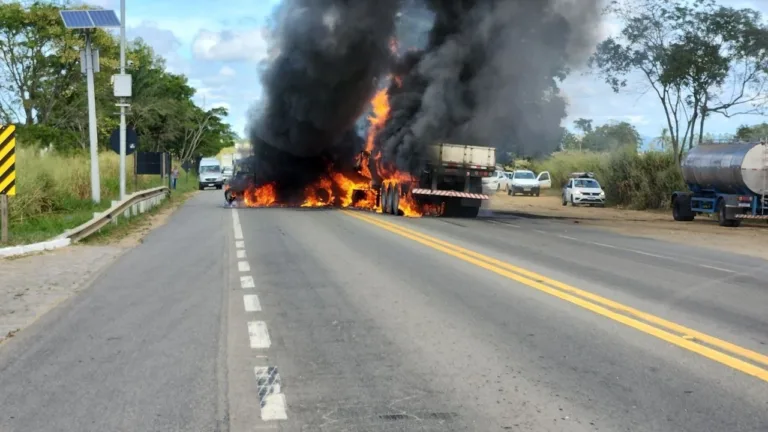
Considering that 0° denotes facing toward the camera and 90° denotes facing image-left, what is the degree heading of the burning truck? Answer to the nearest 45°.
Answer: approximately 135°

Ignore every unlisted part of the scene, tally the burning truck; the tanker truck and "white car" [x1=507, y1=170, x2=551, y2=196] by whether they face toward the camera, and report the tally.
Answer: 1

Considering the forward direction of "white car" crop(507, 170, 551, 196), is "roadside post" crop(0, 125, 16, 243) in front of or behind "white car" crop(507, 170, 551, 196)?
in front

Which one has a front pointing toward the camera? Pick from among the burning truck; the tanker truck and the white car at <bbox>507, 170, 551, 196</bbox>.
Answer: the white car

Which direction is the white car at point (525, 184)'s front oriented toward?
toward the camera
